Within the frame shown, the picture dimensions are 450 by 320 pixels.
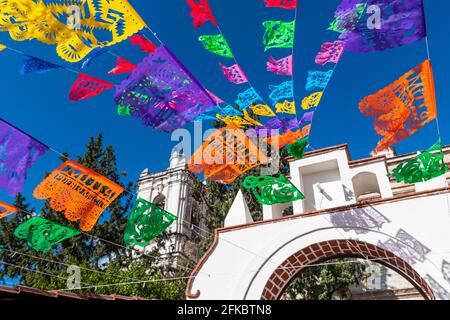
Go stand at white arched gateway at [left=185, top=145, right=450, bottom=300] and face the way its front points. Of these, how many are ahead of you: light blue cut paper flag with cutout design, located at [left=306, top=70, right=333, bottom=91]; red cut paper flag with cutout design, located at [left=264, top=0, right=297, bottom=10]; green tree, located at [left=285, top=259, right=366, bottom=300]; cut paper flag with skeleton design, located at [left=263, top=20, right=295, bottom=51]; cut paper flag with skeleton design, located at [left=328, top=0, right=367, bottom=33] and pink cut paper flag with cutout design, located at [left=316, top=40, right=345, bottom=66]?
5

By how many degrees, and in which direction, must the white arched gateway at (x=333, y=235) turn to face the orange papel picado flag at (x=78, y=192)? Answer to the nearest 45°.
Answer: approximately 45° to its right

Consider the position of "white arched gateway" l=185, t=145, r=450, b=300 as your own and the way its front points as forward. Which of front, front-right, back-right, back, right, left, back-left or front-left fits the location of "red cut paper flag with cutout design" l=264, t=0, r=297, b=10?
front

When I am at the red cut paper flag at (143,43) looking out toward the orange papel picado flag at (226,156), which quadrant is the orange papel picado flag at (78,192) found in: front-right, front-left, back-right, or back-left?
front-left

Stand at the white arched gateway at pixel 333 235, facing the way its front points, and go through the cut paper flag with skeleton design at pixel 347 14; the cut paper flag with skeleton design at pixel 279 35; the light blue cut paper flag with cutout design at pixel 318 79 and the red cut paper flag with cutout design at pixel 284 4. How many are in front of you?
4

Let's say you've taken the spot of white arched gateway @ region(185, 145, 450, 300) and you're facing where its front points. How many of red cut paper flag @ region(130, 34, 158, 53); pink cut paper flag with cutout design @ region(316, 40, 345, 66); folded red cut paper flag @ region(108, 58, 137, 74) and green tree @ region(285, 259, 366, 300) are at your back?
1

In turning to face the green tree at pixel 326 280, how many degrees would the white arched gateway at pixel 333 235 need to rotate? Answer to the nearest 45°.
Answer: approximately 180°

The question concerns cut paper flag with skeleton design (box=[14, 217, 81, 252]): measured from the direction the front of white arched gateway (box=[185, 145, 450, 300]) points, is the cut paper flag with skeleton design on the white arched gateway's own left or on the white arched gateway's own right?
on the white arched gateway's own right

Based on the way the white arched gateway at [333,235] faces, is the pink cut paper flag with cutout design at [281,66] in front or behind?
in front

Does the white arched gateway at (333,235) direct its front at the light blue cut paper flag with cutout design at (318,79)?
yes

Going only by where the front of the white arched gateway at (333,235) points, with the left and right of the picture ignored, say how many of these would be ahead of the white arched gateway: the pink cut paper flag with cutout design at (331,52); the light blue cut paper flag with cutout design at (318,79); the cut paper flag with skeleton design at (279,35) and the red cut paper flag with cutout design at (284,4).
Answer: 4

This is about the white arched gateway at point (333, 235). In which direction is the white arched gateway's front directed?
toward the camera

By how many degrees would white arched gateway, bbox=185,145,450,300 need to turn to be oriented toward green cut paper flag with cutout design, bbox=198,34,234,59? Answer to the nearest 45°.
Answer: approximately 45° to its right

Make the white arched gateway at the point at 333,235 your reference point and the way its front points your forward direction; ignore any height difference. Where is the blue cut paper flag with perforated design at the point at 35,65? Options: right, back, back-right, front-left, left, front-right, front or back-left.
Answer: front-right

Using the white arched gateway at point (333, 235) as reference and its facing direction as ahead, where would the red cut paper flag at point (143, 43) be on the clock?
The red cut paper flag is roughly at 1 o'clock from the white arched gateway.

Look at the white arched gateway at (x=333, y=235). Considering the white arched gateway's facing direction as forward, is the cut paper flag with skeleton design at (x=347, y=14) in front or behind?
in front

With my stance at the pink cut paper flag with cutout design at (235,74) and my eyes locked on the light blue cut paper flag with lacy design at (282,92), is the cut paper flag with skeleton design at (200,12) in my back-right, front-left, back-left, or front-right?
back-right

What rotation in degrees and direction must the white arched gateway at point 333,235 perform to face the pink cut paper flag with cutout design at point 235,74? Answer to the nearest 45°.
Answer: approximately 45° to its right
